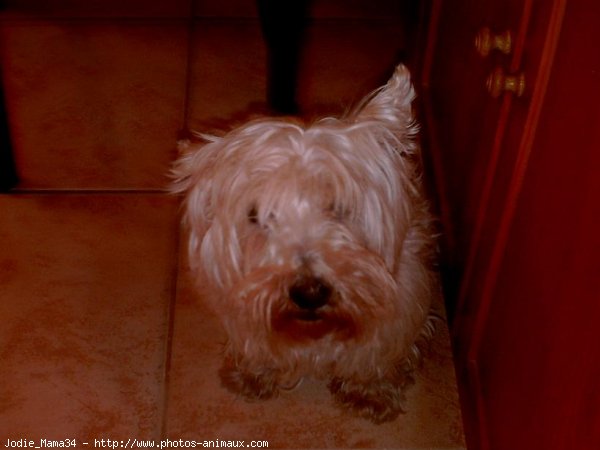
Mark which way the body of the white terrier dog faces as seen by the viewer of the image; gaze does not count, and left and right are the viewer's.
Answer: facing the viewer
